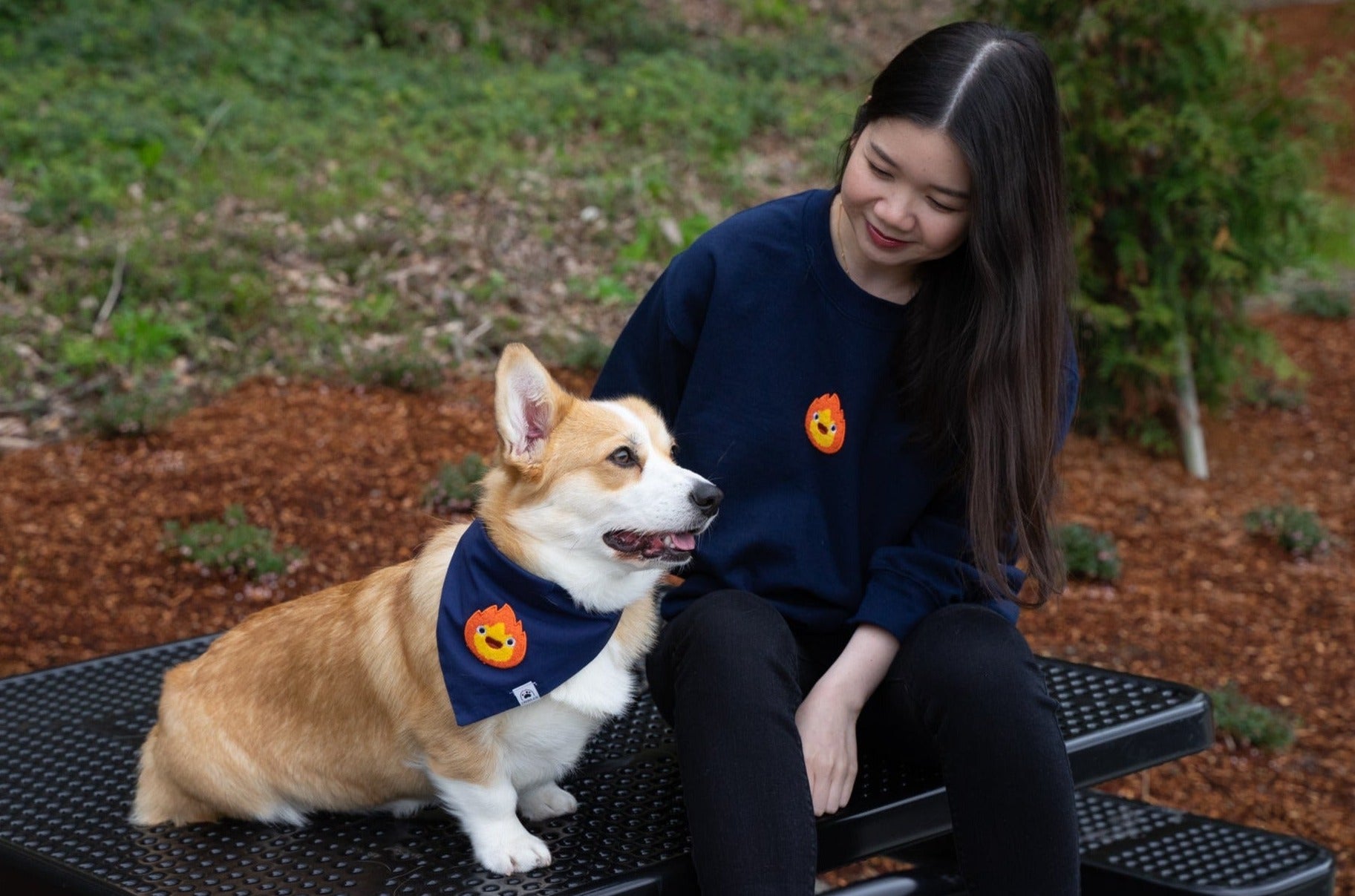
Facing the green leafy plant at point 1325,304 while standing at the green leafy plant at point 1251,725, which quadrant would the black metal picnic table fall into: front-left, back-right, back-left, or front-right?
back-left

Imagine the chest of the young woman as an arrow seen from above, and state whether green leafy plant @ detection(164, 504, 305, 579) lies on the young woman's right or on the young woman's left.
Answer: on the young woman's right

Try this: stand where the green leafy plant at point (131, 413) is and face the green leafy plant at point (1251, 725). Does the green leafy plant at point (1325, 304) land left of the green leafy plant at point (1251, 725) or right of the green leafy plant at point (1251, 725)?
left

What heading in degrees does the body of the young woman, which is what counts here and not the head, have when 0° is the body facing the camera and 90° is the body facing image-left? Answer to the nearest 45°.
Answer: approximately 0°

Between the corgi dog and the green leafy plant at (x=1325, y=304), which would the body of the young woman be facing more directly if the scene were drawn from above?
the corgi dog

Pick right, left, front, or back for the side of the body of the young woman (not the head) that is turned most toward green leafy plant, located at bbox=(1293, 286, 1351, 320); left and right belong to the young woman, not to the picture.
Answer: back

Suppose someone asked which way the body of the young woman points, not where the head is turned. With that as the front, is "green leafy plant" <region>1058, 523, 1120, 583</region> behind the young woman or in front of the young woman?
behind
